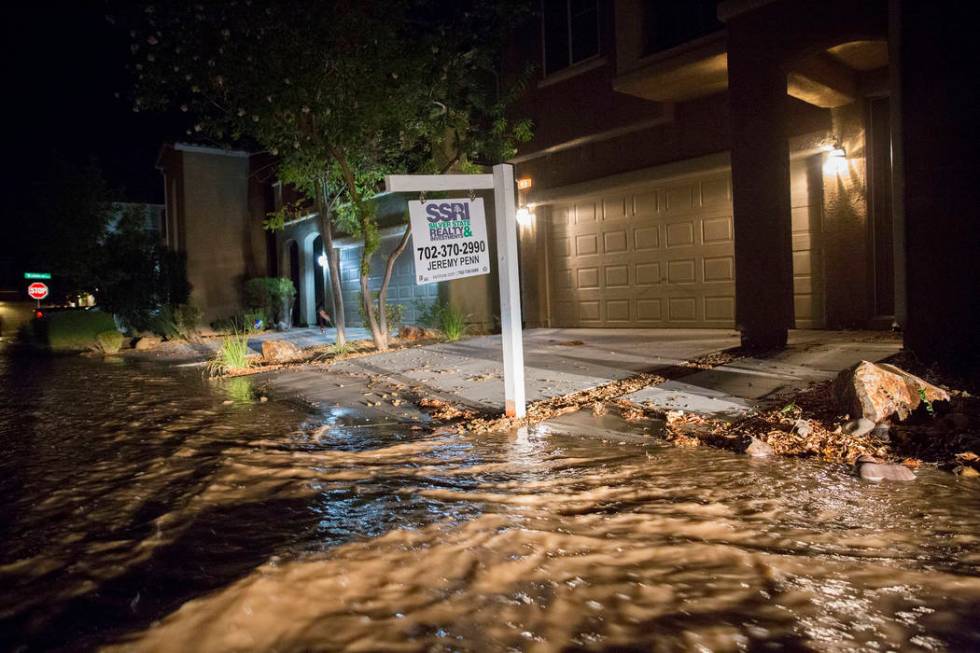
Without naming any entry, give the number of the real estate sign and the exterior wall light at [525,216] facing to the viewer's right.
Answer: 0

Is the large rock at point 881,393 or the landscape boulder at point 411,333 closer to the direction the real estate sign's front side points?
the large rock

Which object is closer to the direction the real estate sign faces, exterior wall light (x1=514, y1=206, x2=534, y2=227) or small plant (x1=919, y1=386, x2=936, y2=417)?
the small plant

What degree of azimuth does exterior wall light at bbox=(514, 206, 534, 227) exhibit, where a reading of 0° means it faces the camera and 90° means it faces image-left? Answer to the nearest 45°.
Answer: approximately 45°

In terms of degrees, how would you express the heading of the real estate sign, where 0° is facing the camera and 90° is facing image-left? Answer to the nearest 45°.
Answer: approximately 0°

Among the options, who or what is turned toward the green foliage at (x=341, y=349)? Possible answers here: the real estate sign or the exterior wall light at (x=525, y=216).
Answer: the exterior wall light

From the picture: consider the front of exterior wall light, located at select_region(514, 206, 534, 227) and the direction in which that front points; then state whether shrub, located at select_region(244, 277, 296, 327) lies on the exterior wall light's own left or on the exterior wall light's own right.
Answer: on the exterior wall light's own right

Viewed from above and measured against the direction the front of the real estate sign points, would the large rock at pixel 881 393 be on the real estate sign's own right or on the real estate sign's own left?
on the real estate sign's own left

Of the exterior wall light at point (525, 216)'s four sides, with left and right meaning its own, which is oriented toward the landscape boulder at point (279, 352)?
front

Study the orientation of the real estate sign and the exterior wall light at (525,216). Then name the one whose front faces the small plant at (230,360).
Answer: the exterior wall light

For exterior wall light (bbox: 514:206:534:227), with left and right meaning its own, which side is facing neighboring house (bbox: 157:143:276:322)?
right

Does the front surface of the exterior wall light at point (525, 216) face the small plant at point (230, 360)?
yes
